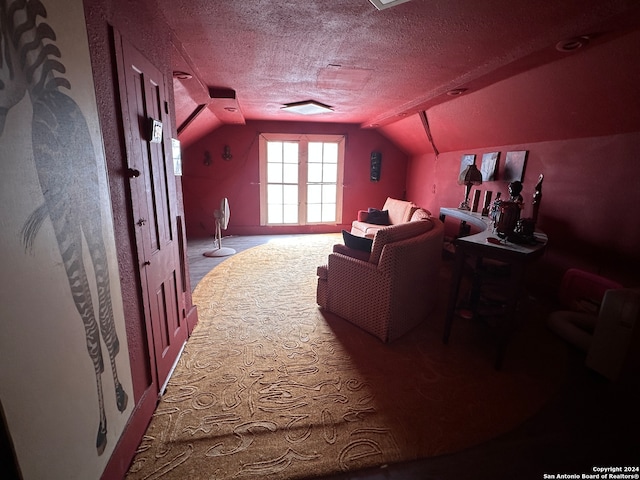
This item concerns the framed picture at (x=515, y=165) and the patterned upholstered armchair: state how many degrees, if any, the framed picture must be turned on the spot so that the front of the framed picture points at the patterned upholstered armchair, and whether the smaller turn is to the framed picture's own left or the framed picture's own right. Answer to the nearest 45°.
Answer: approximately 45° to the framed picture's own left

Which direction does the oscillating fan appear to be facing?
to the viewer's right

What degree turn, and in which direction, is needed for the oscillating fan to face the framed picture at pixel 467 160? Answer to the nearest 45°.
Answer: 0° — it already faces it

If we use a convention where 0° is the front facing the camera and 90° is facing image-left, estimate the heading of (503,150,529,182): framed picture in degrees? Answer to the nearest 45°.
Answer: approximately 45°

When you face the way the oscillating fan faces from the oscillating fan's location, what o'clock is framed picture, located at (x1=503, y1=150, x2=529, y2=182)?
The framed picture is roughly at 1 o'clock from the oscillating fan.

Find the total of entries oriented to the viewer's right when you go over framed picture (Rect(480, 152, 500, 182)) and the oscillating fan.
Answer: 1

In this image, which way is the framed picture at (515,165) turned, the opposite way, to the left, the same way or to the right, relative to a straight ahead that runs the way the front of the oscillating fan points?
the opposite way

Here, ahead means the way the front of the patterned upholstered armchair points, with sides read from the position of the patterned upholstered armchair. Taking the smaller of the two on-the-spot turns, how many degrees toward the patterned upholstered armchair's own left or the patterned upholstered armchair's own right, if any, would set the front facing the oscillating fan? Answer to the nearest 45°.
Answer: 0° — it already faces it

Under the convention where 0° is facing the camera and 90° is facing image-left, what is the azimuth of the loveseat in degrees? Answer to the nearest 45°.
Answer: approximately 45°

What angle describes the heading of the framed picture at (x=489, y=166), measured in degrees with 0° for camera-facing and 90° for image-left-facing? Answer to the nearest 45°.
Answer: approximately 45°
